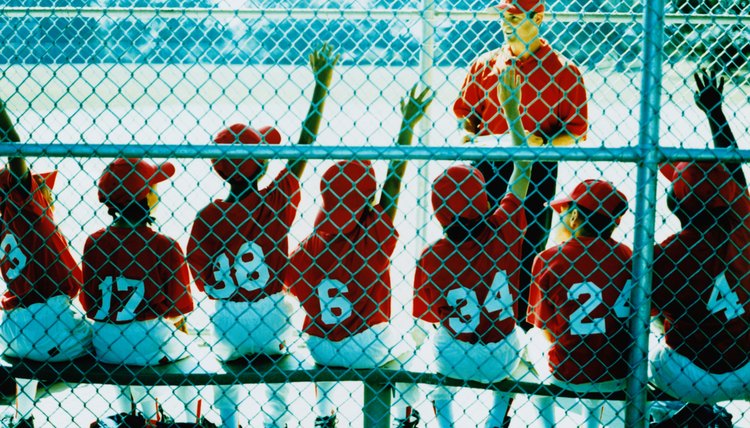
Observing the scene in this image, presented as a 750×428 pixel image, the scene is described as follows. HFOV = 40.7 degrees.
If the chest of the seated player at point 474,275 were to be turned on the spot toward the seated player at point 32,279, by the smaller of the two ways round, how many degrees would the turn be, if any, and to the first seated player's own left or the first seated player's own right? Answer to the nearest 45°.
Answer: approximately 90° to the first seated player's own left

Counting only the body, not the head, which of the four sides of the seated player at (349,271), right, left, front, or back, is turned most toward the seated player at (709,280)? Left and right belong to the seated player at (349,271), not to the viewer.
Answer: right

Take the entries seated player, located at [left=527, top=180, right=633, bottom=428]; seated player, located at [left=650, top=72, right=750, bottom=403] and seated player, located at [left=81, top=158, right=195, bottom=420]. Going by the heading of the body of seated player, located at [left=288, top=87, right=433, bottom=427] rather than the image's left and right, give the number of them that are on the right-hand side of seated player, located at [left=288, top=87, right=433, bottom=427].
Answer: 2

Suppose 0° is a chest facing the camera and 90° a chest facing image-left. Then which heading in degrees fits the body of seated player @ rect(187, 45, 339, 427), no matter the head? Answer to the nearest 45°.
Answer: approximately 180°

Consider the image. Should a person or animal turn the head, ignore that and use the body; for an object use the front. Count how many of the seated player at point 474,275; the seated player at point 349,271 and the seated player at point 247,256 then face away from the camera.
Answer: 3

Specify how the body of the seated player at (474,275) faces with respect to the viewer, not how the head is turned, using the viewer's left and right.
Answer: facing away from the viewer

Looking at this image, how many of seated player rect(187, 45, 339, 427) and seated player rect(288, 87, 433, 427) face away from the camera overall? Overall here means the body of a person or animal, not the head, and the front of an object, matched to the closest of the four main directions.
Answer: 2

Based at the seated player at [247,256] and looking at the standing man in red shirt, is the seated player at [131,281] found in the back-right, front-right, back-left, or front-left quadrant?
back-left

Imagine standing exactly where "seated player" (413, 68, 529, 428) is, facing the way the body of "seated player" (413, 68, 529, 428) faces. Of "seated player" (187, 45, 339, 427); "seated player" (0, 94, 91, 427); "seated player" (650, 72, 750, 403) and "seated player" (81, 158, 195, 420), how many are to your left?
3

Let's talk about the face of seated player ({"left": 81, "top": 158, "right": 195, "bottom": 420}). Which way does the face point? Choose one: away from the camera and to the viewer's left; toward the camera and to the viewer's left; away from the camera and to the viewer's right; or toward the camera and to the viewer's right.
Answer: away from the camera and to the viewer's right

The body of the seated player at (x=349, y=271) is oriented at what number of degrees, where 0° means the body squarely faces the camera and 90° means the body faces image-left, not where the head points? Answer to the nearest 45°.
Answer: approximately 180°

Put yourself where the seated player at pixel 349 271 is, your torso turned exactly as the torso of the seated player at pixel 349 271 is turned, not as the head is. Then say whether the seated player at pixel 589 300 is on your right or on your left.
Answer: on your right
